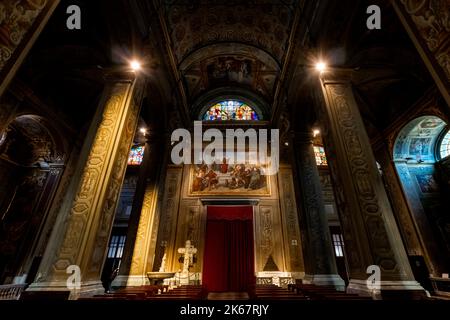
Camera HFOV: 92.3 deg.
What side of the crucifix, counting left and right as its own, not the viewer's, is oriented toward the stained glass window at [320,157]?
left

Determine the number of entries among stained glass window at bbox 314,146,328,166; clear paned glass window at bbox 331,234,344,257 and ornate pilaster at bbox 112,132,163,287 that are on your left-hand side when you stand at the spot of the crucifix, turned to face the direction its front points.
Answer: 2

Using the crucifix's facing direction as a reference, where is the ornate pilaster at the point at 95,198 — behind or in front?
in front

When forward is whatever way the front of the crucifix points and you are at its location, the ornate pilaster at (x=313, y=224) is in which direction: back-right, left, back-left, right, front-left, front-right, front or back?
front-left

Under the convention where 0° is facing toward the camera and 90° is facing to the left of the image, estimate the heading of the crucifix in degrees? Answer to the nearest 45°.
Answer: approximately 0°

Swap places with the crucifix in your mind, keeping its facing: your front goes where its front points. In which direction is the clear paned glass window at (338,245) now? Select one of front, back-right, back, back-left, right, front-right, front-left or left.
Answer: left

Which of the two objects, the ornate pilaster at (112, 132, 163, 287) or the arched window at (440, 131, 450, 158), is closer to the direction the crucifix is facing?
the ornate pilaster

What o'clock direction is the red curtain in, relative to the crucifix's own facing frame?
The red curtain is roughly at 8 o'clock from the crucifix.

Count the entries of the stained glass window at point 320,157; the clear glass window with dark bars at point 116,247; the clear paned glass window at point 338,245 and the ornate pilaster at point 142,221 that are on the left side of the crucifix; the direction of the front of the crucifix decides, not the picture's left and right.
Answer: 2

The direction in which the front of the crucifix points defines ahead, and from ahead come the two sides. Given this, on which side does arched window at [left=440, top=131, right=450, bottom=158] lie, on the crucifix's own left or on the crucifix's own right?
on the crucifix's own left

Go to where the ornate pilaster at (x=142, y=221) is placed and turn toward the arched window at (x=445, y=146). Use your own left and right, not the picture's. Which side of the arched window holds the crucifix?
left
